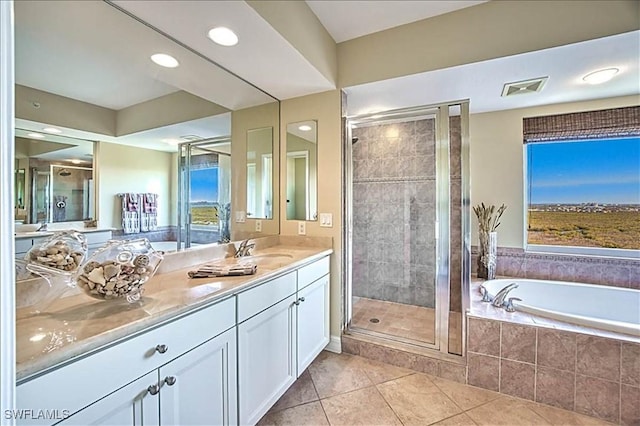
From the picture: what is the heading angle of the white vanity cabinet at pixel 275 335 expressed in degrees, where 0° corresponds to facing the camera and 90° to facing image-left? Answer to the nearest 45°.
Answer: approximately 315°

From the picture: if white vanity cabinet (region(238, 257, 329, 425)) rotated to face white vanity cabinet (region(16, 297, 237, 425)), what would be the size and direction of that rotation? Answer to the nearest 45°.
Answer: approximately 90° to its right

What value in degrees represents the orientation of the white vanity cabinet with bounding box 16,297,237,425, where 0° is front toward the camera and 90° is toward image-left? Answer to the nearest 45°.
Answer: approximately 315°

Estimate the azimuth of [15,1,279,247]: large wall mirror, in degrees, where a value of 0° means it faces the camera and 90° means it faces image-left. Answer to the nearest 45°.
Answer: approximately 315°

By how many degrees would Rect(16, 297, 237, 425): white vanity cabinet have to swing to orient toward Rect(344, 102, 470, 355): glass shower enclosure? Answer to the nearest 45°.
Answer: approximately 45° to its left

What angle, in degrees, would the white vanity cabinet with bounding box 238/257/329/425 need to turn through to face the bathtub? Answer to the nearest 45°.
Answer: approximately 45° to its left

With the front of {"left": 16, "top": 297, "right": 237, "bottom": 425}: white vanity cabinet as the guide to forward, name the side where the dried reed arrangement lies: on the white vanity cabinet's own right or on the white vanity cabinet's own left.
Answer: on the white vanity cabinet's own left
